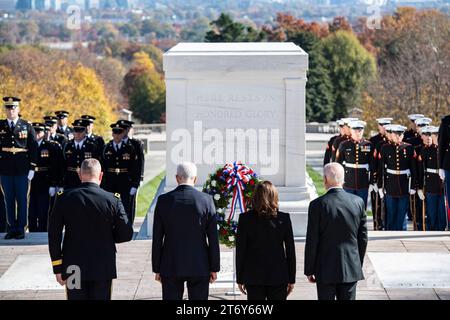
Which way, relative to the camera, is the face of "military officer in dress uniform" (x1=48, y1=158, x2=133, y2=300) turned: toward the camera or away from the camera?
away from the camera

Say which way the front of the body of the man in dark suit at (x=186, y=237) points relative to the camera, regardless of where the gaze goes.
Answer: away from the camera

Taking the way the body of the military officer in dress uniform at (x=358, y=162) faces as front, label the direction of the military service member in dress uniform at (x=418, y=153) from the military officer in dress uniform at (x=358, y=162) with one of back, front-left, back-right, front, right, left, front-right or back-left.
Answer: left

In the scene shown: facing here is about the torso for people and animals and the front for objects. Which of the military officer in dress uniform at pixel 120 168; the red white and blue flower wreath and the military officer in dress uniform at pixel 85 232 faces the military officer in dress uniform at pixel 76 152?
the military officer in dress uniform at pixel 85 232

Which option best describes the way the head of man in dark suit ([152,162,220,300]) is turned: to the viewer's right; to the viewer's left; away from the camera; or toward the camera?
away from the camera

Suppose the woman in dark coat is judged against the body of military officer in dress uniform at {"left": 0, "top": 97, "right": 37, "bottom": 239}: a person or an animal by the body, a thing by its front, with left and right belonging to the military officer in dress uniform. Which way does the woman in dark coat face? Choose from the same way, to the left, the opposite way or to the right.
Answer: the opposite way

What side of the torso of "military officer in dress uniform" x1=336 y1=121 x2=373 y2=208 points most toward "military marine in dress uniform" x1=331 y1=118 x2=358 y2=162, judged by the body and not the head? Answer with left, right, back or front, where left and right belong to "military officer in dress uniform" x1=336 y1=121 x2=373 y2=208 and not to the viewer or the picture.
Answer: back

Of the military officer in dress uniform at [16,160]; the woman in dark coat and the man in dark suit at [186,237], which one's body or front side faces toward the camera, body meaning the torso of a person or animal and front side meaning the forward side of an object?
the military officer in dress uniform

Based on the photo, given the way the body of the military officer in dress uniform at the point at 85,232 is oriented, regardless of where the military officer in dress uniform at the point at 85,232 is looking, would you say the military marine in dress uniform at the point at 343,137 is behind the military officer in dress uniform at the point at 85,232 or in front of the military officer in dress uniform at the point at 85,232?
in front

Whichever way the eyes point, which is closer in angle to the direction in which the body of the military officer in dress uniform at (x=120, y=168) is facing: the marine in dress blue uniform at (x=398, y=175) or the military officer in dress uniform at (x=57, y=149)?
the marine in dress blue uniform

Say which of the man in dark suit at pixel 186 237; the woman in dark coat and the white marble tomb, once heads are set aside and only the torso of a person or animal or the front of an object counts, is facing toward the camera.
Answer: the white marble tomb

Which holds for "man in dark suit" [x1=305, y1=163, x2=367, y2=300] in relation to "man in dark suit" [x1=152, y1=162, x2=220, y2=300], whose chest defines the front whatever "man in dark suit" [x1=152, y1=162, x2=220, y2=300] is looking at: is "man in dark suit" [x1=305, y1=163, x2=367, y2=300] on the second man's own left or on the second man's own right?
on the second man's own right

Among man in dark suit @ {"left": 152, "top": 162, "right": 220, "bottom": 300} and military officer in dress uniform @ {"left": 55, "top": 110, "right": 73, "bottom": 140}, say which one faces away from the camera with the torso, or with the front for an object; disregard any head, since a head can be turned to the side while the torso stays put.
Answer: the man in dark suit
